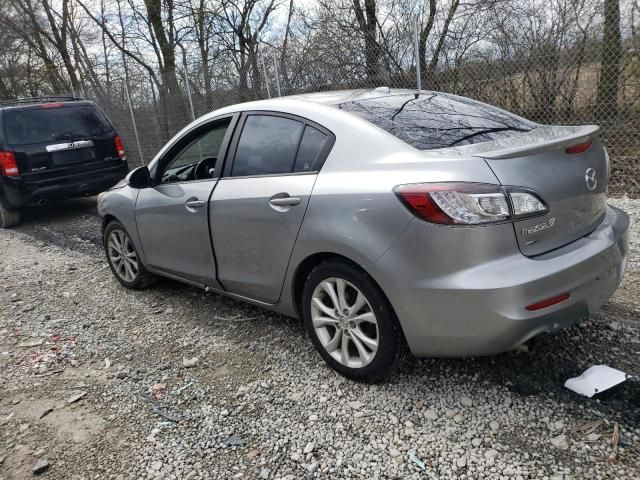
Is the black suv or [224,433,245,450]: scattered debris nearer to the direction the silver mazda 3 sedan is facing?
the black suv

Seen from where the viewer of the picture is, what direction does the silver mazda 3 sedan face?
facing away from the viewer and to the left of the viewer

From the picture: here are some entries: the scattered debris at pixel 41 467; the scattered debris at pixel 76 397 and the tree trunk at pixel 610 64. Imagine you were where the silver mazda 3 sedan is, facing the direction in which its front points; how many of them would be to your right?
1

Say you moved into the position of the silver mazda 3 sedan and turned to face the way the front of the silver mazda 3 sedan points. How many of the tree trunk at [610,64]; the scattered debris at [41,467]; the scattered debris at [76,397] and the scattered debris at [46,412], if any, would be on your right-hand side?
1

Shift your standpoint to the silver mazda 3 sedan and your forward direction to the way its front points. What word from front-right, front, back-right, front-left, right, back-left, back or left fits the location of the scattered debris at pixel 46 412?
front-left

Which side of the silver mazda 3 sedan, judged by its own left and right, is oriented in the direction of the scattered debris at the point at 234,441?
left

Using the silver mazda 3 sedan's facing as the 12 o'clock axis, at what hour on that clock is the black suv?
The black suv is roughly at 12 o'clock from the silver mazda 3 sedan.

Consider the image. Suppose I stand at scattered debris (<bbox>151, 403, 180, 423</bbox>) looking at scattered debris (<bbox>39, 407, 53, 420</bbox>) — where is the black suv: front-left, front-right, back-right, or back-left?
front-right

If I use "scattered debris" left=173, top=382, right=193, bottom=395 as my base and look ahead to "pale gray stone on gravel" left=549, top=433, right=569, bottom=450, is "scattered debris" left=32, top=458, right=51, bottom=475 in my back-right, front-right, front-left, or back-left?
back-right

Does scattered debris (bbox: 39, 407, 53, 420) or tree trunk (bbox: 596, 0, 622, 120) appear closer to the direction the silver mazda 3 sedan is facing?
the scattered debris

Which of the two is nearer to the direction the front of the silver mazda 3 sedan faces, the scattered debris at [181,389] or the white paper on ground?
the scattered debris

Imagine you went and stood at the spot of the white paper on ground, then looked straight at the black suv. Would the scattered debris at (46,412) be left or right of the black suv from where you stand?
left

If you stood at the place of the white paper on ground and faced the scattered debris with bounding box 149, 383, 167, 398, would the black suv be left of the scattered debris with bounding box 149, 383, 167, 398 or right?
right

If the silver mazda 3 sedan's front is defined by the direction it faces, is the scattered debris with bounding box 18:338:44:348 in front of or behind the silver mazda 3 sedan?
in front
